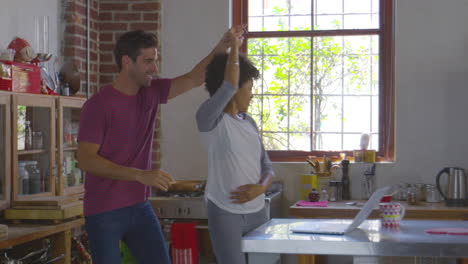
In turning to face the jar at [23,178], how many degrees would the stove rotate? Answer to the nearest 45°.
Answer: approximately 45° to its right

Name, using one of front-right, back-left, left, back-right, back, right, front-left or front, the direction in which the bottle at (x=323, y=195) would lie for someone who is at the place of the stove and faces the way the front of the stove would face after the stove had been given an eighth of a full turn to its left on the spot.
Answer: front-left

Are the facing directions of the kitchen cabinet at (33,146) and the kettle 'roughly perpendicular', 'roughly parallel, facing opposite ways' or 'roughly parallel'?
roughly parallel

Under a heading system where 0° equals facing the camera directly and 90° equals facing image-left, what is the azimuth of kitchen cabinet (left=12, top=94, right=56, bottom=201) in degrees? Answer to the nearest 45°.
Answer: approximately 315°

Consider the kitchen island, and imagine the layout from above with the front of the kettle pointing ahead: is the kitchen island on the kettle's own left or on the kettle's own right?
on the kettle's own right

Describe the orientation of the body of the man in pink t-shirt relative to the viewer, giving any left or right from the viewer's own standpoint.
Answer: facing the viewer and to the right of the viewer

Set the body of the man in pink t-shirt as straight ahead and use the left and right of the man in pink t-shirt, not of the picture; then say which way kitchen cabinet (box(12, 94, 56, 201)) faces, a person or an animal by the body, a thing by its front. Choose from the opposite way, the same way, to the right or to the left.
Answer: the same way
